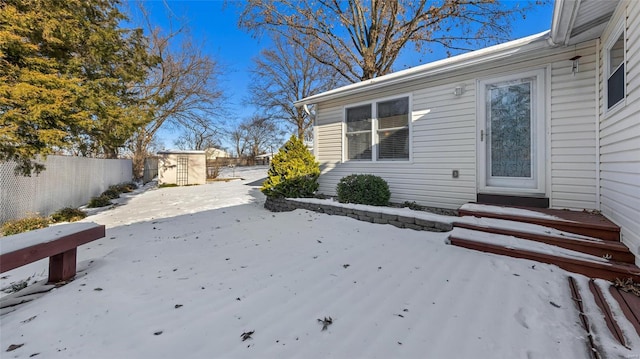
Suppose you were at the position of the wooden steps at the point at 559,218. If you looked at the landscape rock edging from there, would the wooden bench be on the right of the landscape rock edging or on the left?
left

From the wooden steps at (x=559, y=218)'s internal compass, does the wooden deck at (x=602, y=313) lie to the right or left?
on its left

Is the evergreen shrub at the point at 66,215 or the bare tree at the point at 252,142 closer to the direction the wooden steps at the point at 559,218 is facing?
the evergreen shrub

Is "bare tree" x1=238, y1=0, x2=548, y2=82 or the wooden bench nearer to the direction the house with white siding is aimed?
the wooden bench

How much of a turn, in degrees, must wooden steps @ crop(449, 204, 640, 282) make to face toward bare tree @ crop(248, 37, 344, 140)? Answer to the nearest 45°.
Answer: approximately 90° to its right
